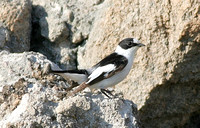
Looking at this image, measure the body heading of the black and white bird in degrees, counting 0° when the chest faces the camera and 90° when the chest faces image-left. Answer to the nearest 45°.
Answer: approximately 270°

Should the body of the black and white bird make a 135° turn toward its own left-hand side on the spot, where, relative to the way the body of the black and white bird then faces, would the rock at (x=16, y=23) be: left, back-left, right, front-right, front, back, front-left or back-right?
front

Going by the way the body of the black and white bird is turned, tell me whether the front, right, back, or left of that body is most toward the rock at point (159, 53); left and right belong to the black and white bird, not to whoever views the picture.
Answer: front
